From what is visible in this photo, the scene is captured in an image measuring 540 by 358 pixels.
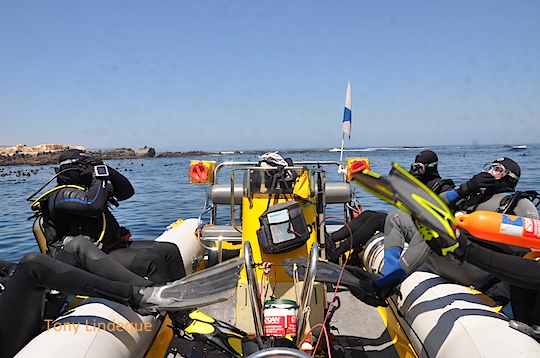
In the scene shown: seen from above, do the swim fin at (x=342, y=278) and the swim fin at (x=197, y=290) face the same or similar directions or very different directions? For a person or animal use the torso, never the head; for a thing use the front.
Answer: very different directions

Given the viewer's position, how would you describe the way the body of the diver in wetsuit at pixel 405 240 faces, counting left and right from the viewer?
facing to the left of the viewer

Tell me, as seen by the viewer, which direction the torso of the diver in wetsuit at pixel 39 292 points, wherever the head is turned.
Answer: to the viewer's right

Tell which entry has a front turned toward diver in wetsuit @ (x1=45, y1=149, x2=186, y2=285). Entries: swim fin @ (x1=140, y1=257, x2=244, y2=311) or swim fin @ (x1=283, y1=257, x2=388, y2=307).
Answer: swim fin @ (x1=283, y1=257, x2=388, y2=307)

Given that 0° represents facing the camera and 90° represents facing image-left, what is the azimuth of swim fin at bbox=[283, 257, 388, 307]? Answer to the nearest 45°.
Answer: approximately 90°

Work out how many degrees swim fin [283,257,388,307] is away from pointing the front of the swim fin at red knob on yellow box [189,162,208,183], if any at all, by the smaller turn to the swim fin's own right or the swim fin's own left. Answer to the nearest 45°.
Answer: approximately 45° to the swim fin's own right

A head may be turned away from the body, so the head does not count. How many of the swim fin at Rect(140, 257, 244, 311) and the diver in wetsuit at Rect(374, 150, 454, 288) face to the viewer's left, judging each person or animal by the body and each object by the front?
1

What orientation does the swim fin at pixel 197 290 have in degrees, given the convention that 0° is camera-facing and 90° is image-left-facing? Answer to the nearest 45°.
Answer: approximately 270°

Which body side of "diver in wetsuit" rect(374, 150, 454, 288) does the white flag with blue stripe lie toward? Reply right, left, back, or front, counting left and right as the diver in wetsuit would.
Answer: right

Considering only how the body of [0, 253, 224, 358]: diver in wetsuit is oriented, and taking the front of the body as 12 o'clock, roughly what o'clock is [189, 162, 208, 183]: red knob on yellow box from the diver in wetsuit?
The red knob on yellow box is roughly at 10 o'clock from the diver in wetsuit.

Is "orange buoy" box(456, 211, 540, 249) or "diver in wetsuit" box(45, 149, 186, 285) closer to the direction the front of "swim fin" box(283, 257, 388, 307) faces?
the diver in wetsuit
